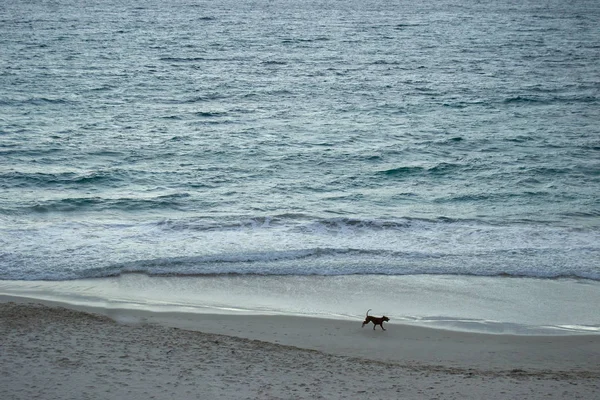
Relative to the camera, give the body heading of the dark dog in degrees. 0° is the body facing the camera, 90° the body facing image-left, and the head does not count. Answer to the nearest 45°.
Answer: approximately 270°
